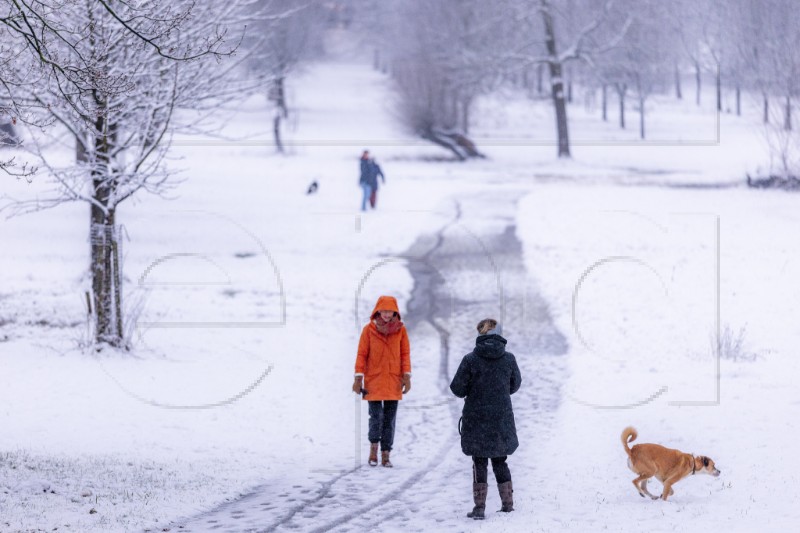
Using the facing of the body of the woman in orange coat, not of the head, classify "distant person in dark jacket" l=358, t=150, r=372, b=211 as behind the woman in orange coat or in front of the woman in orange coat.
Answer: behind

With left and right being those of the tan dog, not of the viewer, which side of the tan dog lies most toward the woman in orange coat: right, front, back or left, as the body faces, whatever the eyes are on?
back

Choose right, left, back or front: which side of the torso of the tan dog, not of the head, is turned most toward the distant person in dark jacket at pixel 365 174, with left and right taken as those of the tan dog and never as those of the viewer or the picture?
left

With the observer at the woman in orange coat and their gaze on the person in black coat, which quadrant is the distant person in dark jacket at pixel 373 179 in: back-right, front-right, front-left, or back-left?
back-left

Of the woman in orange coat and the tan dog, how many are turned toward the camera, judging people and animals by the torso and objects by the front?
1

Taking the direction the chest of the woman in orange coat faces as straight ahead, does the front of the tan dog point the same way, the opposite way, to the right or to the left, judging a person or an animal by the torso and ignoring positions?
to the left

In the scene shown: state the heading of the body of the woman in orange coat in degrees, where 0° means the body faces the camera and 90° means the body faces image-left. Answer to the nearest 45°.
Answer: approximately 0°

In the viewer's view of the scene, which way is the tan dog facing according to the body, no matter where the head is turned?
to the viewer's right

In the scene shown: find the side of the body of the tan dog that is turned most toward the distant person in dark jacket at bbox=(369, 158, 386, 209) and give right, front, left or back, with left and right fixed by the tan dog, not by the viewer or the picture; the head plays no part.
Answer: left

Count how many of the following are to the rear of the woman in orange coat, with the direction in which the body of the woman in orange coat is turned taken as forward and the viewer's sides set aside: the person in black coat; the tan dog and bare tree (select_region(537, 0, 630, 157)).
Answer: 1

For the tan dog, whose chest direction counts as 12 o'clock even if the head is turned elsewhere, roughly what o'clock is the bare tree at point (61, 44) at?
The bare tree is roughly at 8 o'clock from the tan dog.

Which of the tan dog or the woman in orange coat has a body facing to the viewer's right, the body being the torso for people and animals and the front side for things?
the tan dog

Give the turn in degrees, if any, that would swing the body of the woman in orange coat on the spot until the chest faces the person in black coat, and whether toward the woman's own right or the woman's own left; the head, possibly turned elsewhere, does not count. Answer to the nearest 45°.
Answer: approximately 45° to the woman's own left

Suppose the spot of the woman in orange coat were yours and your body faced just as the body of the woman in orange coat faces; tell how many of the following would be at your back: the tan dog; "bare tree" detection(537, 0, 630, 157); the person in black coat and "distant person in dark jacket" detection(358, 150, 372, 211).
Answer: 2

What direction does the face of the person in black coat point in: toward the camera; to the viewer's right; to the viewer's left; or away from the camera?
away from the camera
